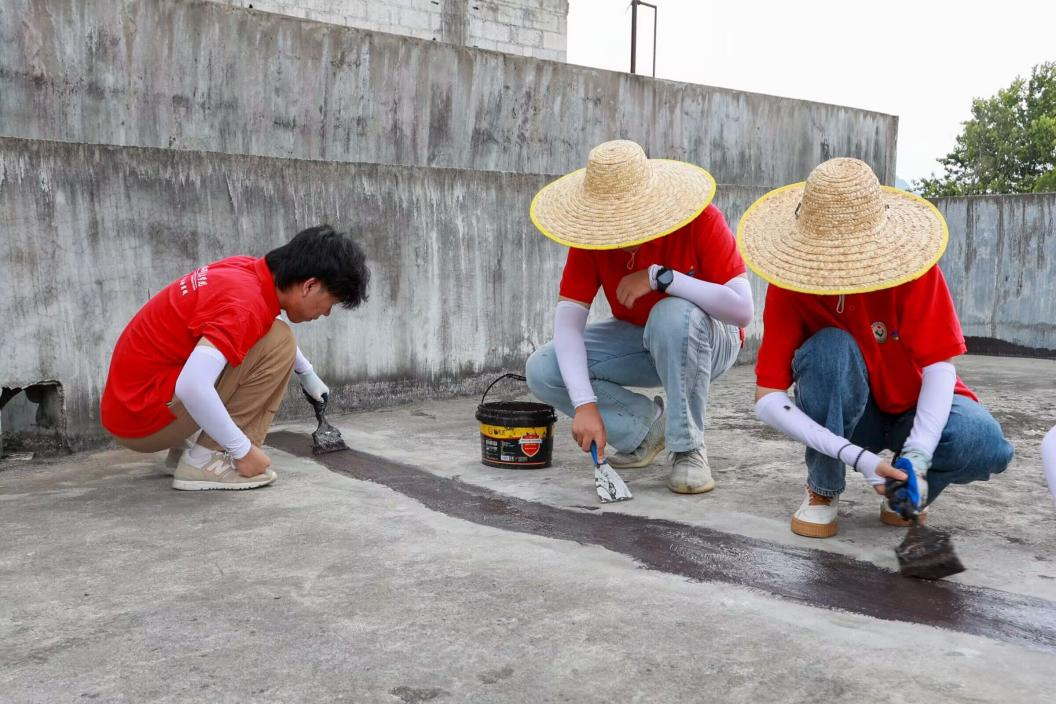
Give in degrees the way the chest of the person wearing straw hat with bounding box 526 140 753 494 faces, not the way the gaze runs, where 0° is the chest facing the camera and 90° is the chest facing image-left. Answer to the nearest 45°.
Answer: approximately 45°

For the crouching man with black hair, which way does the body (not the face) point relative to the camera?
to the viewer's right

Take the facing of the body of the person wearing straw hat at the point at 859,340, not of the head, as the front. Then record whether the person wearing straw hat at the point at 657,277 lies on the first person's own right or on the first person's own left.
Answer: on the first person's own right

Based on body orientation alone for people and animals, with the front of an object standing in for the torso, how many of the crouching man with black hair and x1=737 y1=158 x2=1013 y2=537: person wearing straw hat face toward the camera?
1

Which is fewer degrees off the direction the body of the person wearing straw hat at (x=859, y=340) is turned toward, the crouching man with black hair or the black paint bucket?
the crouching man with black hair

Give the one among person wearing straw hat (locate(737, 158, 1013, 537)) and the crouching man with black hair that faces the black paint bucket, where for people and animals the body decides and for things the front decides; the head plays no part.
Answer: the crouching man with black hair

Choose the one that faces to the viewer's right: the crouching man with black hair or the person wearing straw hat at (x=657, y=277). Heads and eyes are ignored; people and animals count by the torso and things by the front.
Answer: the crouching man with black hair

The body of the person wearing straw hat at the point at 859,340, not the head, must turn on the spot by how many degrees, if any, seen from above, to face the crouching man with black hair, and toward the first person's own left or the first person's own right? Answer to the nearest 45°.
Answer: approximately 90° to the first person's own right

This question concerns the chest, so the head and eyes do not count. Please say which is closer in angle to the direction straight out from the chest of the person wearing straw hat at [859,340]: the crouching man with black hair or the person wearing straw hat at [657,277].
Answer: the crouching man with black hair

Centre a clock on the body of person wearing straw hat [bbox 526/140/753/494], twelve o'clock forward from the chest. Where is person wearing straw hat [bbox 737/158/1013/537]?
person wearing straw hat [bbox 737/158/1013/537] is roughly at 9 o'clock from person wearing straw hat [bbox 526/140/753/494].

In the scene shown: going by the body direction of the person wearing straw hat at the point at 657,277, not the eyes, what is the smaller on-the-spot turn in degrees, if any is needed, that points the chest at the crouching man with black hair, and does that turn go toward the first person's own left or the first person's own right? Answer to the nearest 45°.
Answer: approximately 45° to the first person's own right

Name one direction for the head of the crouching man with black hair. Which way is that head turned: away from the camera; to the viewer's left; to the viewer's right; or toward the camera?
to the viewer's right

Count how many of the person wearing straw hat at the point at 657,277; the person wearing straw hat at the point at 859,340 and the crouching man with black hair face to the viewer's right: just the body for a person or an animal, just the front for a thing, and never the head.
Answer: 1

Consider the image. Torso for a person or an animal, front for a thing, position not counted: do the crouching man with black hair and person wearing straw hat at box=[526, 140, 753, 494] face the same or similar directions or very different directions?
very different directions

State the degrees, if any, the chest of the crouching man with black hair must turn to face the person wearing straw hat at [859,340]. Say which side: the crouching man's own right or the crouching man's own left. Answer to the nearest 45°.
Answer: approximately 45° to the crouching man's own right
